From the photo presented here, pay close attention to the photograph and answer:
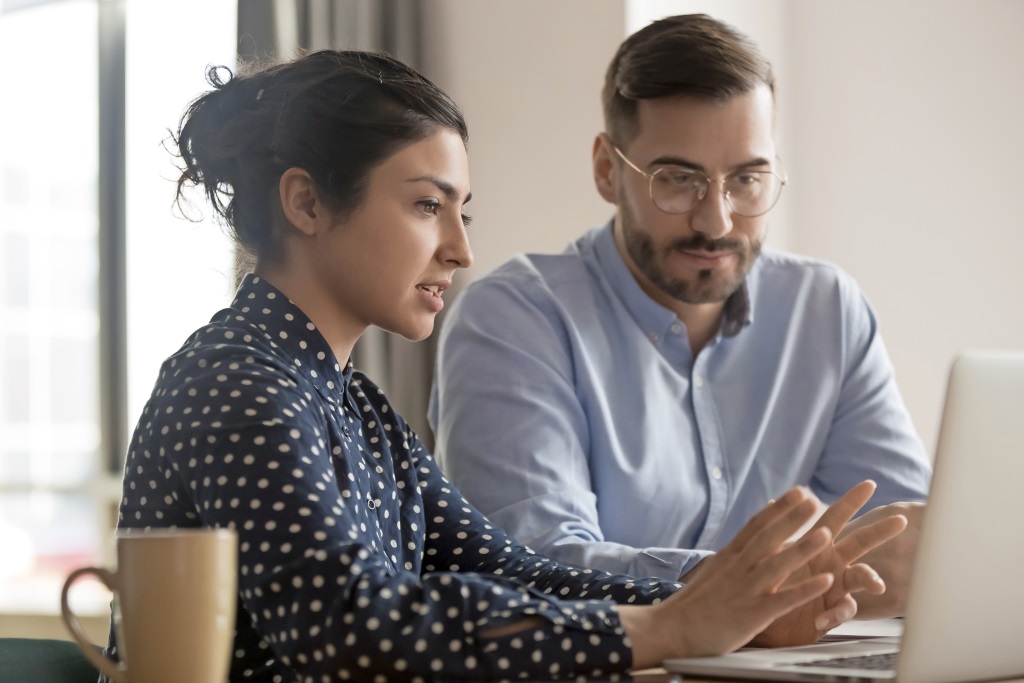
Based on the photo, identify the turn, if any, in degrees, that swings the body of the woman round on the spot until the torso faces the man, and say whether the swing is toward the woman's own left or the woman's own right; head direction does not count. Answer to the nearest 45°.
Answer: approximately 90° to the woman's own left

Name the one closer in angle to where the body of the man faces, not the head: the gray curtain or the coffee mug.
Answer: the coffee mug

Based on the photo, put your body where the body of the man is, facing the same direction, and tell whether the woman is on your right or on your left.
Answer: on your right

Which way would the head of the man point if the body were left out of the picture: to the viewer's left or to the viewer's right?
to the viewer's right

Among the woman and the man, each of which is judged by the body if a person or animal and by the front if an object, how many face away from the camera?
0

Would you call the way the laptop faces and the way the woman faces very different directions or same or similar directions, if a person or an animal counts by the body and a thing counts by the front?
very different directions

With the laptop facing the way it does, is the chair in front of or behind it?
in front

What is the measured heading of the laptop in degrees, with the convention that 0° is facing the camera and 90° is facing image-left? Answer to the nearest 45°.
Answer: approximately 135°

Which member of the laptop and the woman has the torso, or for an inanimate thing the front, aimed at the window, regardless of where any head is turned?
the laptop

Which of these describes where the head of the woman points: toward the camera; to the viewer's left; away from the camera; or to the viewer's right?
to the viewer's right
